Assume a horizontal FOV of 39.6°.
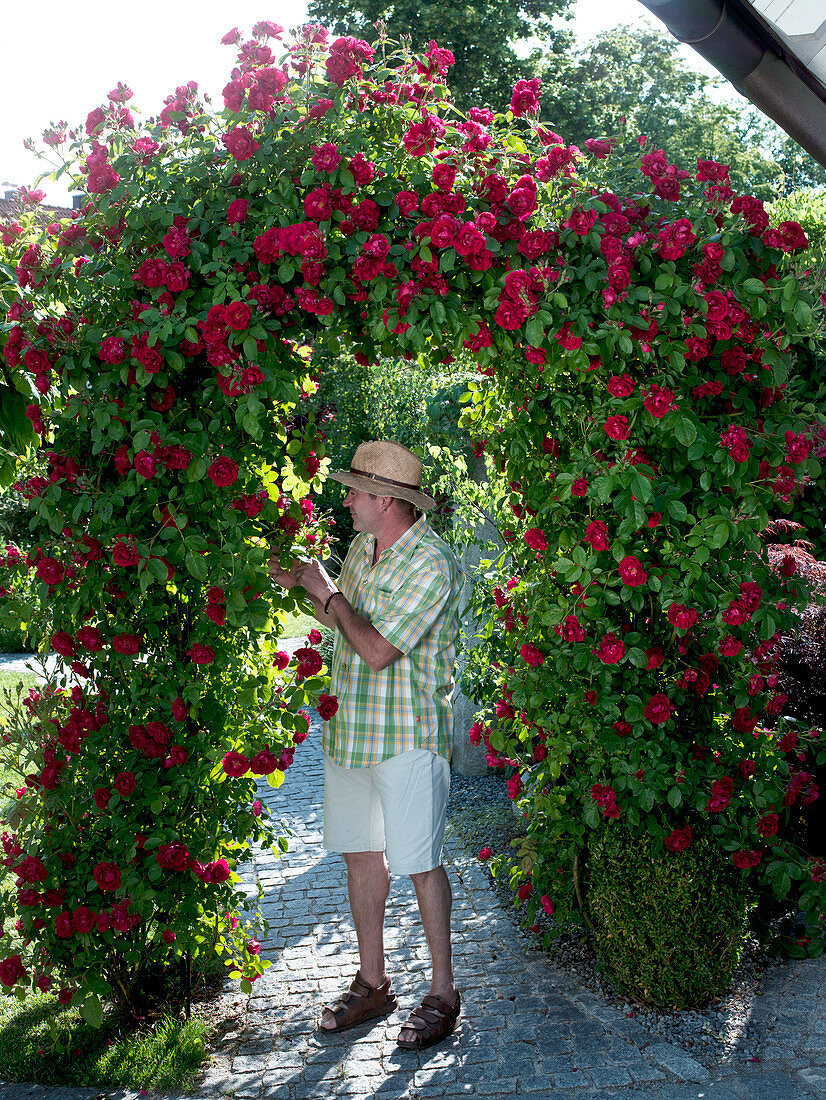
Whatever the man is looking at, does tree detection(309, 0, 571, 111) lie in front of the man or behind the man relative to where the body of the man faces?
behind

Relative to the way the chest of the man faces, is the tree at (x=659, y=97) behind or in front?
behind

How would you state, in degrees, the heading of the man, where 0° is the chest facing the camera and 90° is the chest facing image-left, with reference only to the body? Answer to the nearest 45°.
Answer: approximately 45°

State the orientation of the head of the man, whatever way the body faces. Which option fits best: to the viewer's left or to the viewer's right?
to the viewer's left

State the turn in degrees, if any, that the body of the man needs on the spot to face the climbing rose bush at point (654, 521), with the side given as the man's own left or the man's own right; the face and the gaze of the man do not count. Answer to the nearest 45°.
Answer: approximately 135° to the man's own left

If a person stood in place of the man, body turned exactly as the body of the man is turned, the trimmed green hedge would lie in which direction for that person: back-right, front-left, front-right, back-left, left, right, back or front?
back-left
